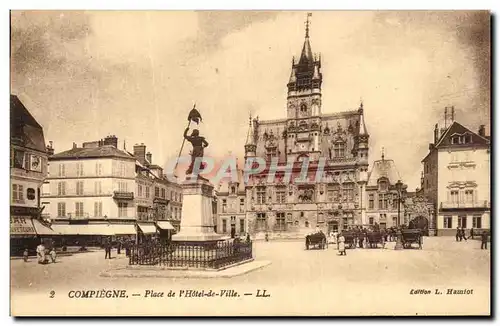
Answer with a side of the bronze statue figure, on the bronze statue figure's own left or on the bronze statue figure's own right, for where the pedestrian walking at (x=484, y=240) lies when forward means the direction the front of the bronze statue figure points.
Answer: on the bronze statue figure's own left
